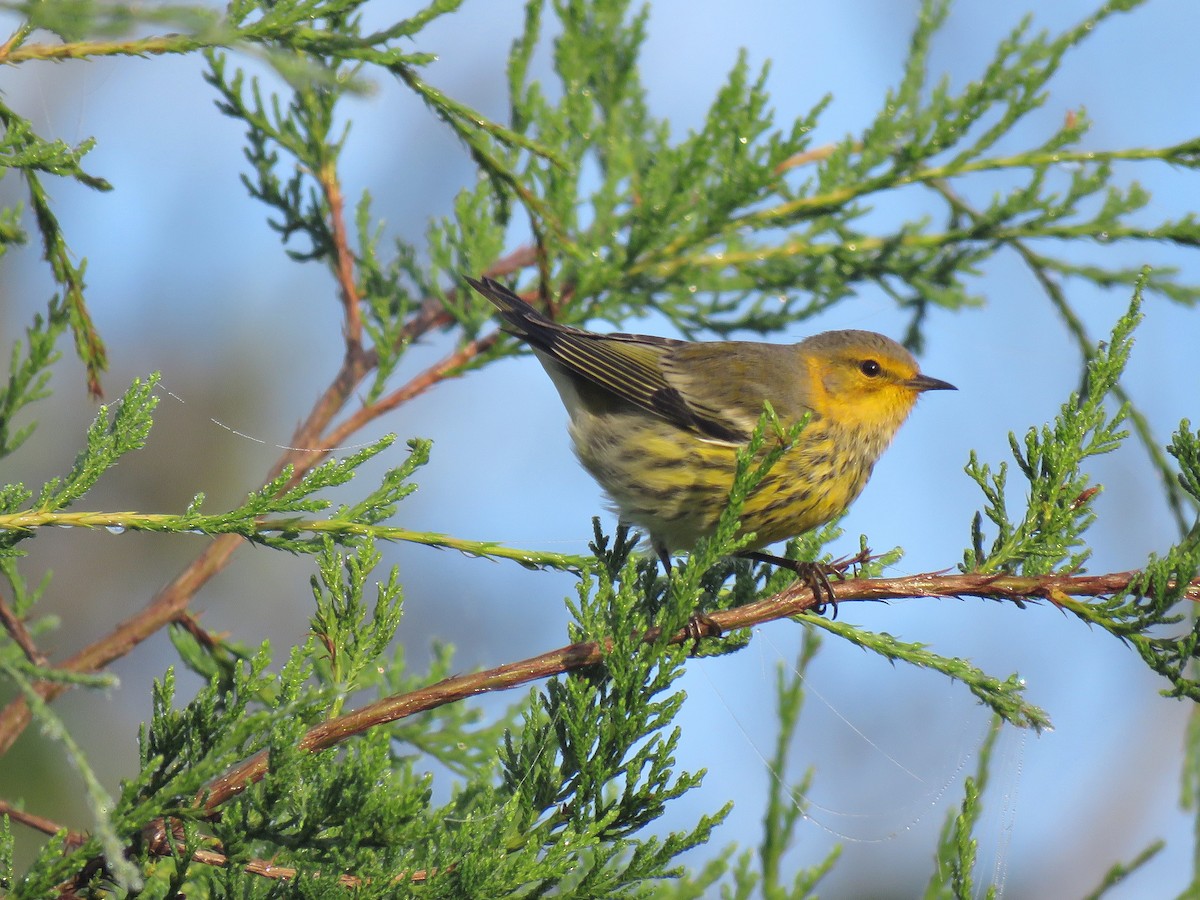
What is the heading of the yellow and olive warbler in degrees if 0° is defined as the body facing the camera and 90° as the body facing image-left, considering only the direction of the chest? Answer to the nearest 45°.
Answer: approximately 270°
